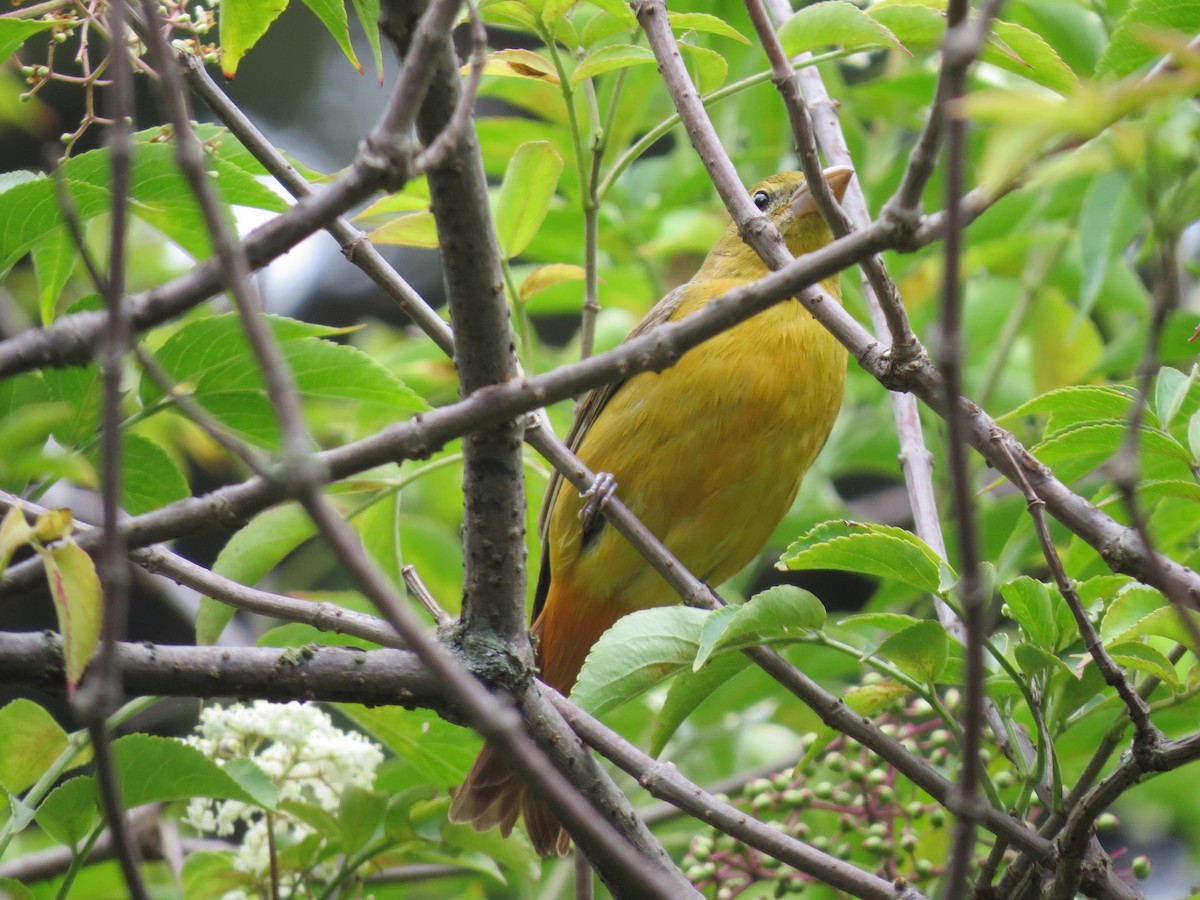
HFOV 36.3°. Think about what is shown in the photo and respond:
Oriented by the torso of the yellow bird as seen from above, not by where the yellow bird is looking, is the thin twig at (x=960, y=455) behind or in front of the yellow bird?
in front

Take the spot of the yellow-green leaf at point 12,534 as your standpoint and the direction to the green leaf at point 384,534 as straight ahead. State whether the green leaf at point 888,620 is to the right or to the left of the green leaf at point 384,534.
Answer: right

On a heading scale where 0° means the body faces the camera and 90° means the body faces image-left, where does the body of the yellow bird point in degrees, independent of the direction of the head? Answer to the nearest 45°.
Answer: approximately 315°

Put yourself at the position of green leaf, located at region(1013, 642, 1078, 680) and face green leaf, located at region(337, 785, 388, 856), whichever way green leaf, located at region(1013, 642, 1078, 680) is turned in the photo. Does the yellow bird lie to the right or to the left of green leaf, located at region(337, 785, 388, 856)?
right

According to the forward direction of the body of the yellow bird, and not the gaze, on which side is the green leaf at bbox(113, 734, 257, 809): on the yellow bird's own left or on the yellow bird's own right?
on the yellow bird's own right

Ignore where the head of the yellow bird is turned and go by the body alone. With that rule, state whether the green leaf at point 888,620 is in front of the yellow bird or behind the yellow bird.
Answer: in front

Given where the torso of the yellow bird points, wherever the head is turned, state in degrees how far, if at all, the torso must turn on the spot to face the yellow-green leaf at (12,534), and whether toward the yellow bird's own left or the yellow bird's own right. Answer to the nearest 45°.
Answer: approximately 135° to the yellow bird's own right

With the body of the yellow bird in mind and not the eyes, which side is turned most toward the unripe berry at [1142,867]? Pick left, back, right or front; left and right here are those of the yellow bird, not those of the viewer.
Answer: front

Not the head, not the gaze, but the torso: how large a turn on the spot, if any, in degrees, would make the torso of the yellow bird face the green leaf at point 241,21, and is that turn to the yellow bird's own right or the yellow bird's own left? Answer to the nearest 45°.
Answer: approximately 90° to the yellow bird's own right
